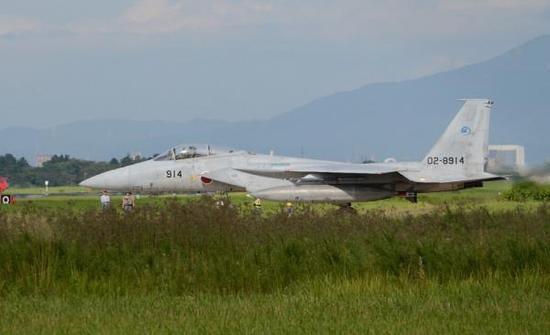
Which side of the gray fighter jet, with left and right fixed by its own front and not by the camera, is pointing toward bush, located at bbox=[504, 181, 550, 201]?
back

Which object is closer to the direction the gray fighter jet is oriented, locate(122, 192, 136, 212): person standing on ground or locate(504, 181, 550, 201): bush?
the person standing on ground

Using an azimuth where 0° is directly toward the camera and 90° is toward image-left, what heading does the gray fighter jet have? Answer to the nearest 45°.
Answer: approximately 90°
